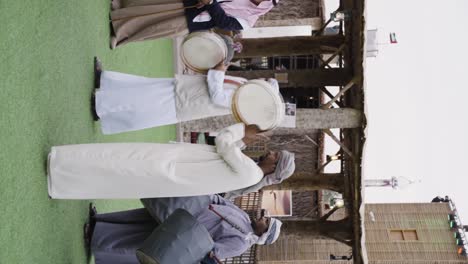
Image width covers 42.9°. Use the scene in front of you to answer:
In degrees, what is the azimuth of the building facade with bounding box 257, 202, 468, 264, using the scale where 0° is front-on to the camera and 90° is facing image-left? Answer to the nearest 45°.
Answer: approximately 0°

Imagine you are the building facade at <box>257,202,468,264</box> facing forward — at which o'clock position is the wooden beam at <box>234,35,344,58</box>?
The wooden beam is roughly at 1 o'clock from the building facade.

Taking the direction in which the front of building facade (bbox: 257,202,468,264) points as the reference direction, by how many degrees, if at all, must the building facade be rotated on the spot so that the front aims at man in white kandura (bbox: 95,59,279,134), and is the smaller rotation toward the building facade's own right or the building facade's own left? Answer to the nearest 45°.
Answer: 0° — it already faces them

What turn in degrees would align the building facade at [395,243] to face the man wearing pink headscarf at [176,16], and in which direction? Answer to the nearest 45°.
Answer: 0° — it already faces them
